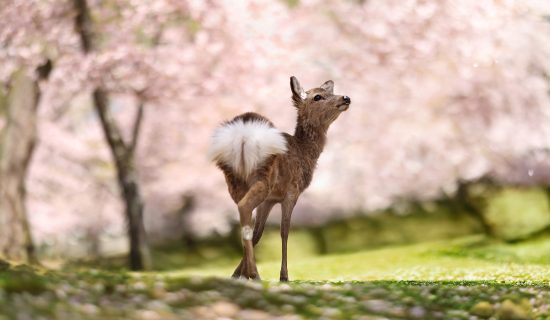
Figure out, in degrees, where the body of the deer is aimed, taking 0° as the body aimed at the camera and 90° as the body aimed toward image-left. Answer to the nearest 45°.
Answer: approximately 225°

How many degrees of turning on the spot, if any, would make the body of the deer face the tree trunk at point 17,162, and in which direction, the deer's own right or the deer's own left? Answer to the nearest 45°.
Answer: approximately 90° to the deer's own left

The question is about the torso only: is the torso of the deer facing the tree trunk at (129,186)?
no
